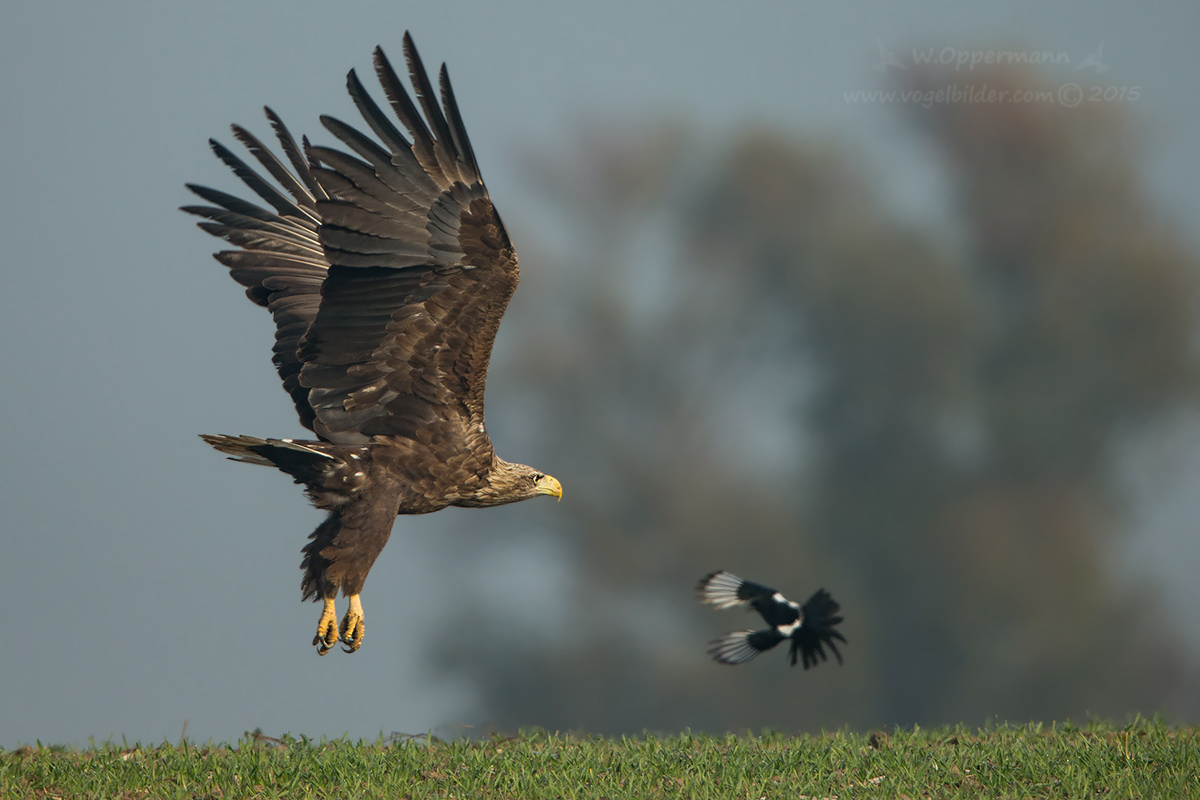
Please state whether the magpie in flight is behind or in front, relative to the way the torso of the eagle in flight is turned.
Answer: in front

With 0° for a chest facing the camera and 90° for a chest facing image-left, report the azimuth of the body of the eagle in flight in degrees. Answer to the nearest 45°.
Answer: approximately 270°
